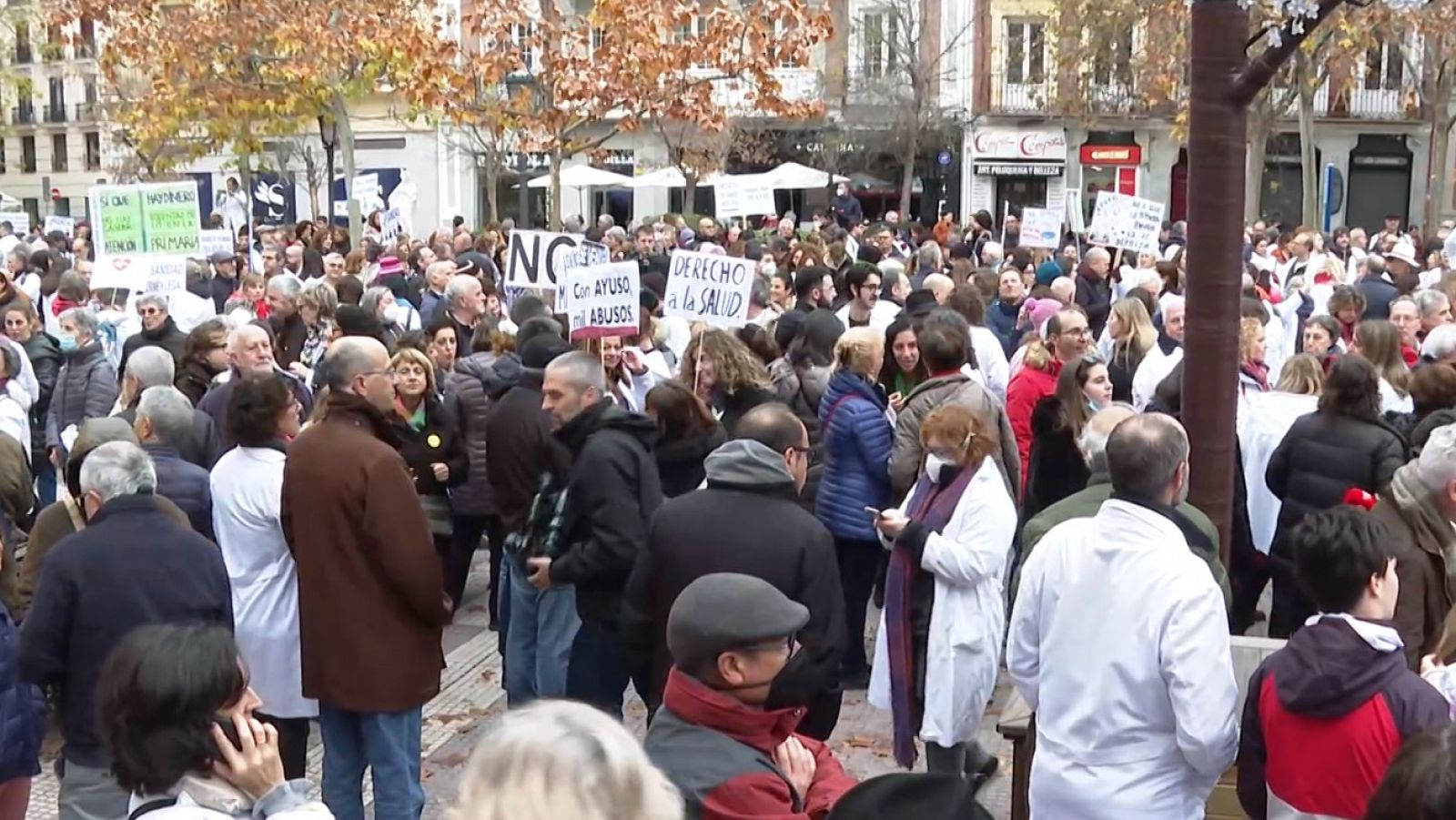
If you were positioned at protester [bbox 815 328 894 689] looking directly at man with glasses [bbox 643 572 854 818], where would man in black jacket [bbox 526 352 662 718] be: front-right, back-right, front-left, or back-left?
front-right

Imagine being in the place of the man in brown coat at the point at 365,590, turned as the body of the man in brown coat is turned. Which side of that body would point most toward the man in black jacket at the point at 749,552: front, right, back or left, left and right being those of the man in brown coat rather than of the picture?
right

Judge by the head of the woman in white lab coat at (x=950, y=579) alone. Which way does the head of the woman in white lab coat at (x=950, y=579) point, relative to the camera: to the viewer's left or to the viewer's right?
to the viewer's left

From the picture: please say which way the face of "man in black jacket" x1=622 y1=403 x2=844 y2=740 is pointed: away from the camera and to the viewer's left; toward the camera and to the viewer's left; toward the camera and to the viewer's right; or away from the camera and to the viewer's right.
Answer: away from the camera and to the viewer's right

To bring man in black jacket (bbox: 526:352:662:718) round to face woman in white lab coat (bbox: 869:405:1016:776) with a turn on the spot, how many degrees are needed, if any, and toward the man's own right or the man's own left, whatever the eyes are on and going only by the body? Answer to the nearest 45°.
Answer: approximately 180°

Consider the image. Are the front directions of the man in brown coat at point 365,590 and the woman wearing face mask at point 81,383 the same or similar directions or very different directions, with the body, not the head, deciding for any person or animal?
very different directions

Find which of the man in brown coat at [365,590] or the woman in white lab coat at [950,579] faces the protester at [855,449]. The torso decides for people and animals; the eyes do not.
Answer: the man in brown coat

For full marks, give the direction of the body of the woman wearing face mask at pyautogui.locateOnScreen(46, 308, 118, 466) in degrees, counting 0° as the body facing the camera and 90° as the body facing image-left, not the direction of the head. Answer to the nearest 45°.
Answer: approximately 45°

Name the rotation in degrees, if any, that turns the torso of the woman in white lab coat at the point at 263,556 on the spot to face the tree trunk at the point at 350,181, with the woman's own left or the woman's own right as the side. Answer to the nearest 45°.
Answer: approximately 45° to the woman's own left

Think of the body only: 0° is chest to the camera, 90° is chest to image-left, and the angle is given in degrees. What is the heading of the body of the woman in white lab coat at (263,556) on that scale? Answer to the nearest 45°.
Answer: approximately 225°

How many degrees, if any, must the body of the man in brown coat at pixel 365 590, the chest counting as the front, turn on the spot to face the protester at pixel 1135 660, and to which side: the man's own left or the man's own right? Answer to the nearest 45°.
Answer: approximately 90° to the man's own right

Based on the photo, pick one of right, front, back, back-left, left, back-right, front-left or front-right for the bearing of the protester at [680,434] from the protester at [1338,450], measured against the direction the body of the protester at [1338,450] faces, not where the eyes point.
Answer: left

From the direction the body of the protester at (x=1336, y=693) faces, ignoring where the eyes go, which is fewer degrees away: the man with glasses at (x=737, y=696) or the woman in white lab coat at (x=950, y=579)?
the woman in white lab coat

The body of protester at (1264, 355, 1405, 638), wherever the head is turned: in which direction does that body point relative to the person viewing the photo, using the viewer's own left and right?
facing away from the viewer

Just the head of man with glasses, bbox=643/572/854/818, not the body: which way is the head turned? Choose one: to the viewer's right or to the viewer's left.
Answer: to the viewer's right

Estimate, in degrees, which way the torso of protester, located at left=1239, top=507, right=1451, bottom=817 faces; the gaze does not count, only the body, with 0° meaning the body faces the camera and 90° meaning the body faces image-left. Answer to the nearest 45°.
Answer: approximately 225°
